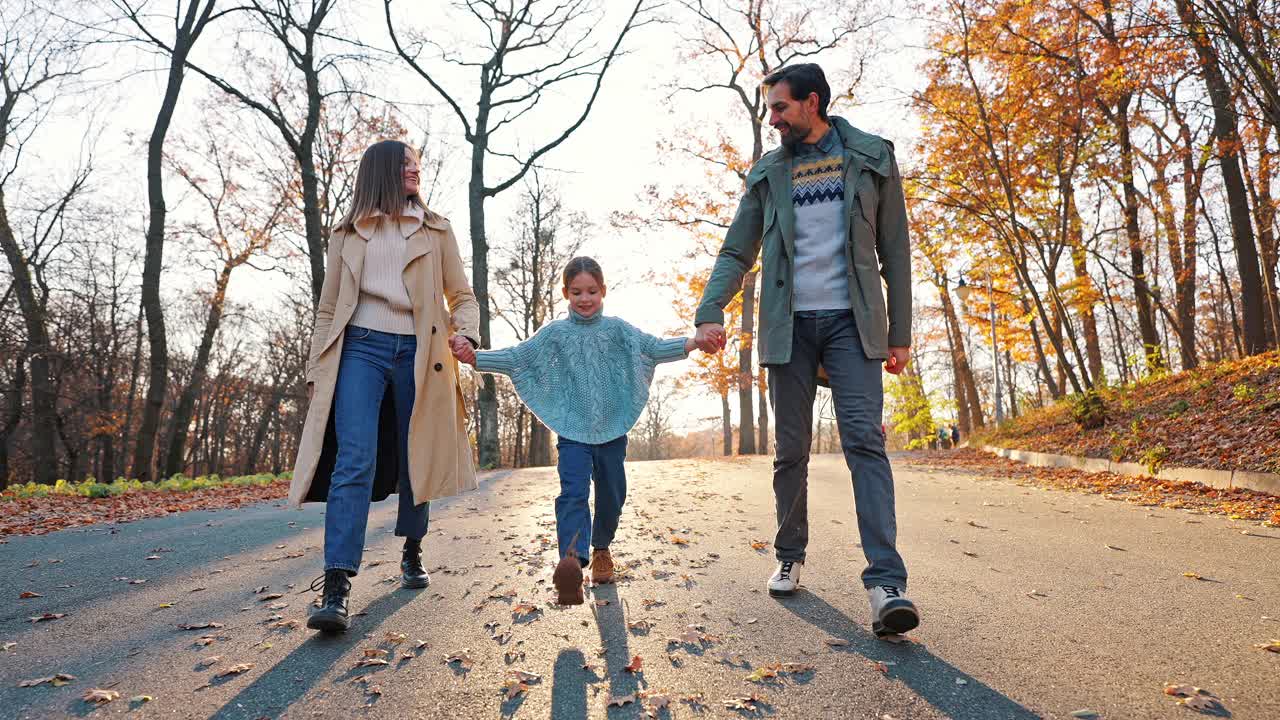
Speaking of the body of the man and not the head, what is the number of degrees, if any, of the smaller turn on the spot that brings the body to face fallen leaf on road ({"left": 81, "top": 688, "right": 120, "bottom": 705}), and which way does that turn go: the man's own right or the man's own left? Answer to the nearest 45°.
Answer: approximately 45° to the man's own right

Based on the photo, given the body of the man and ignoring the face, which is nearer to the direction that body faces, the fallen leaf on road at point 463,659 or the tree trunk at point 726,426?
the fallen leaf on road

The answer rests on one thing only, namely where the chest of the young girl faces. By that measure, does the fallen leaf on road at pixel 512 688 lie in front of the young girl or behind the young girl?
in front

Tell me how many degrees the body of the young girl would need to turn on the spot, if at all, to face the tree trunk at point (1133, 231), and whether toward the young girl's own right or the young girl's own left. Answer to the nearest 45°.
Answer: approximately 135° to the young girl's own left

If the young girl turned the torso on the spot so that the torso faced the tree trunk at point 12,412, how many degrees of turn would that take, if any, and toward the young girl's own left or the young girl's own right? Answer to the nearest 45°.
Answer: approximately 135° to the young girl's own right

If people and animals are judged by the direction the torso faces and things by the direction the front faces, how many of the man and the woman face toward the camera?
2

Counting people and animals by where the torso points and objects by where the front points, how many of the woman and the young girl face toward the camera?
2

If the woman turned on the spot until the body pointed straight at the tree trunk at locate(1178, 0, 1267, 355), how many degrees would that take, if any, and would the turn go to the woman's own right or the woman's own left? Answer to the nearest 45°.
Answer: approximately 90° to the woman's own left
